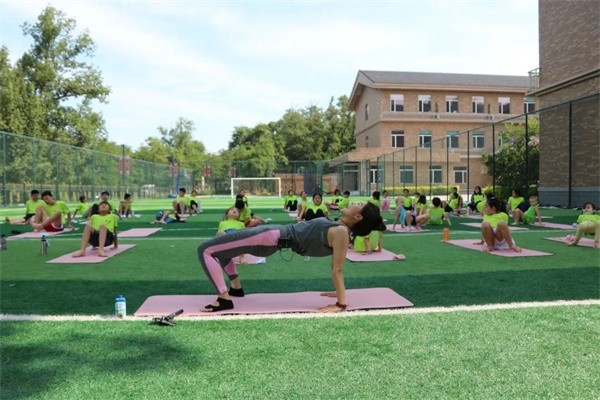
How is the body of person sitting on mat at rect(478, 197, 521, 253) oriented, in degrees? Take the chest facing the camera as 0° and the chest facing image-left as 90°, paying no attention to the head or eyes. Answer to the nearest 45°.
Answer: approximately 0°

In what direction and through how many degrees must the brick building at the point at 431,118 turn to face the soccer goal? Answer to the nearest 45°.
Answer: approximately 90° to its right

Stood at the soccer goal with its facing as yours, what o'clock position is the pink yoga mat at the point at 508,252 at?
The pink yoga mat is roughly at 12 o'clock from the soccer goal.

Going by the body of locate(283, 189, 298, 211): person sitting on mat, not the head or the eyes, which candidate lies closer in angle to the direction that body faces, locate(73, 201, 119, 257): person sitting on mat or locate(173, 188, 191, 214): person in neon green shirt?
the person sitting on mat

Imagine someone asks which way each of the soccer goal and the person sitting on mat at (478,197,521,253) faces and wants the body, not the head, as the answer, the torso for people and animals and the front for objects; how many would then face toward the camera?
2

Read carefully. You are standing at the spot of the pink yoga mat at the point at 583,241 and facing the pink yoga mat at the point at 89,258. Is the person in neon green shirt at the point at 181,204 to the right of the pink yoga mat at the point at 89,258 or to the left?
right

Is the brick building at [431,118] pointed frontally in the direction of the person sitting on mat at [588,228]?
yes

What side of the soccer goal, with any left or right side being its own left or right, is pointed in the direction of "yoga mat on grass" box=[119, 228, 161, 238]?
front

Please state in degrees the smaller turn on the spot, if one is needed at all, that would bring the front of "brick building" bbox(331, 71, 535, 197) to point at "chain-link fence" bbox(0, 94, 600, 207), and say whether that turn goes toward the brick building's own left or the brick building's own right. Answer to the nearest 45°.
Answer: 0° — it already faces it

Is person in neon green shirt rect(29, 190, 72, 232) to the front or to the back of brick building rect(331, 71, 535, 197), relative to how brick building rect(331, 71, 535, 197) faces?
to the front
